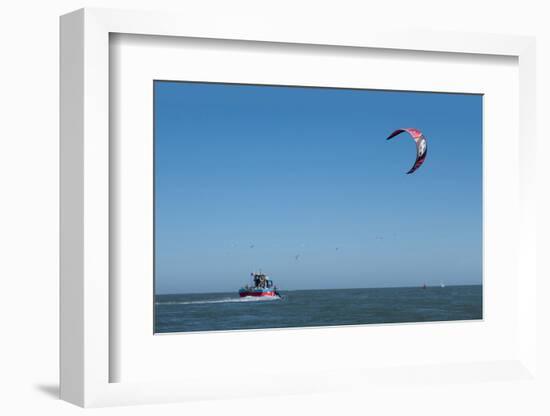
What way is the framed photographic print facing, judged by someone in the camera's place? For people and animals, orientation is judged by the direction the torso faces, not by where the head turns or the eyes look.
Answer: facing the viewer and to the right of the viewer
